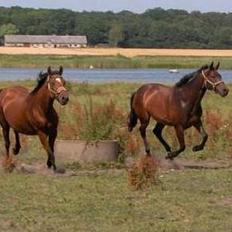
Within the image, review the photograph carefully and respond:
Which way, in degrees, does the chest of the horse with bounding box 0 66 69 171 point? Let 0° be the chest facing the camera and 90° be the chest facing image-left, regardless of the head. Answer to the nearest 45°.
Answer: approximately 315°

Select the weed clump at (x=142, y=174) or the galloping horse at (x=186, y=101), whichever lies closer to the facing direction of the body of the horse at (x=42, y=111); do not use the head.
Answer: the weed clump

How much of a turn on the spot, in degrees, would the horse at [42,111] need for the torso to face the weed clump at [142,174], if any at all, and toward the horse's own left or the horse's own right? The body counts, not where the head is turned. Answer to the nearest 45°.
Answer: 0° — it already faces it
